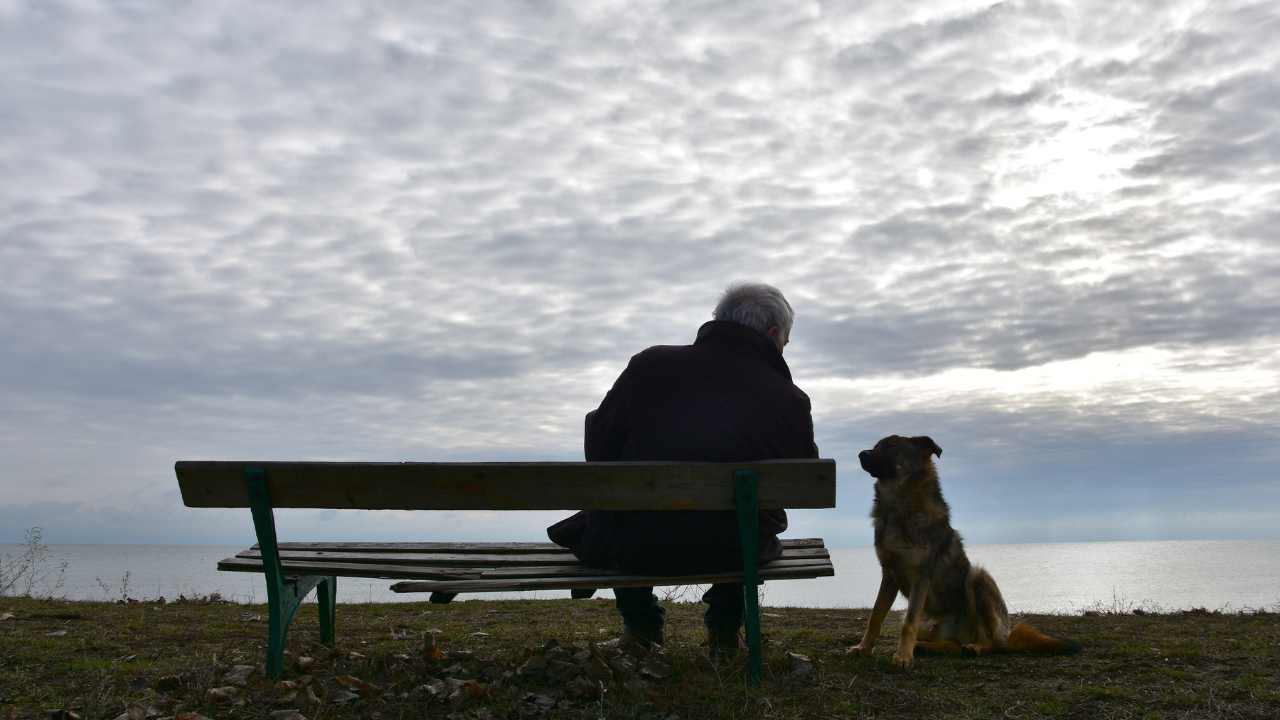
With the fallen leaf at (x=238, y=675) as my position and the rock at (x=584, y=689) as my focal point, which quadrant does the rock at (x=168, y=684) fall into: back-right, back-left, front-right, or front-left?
back-right

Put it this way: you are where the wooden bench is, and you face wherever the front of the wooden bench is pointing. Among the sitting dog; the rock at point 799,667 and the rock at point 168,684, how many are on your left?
1

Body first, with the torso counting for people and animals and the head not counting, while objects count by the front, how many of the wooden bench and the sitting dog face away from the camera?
1

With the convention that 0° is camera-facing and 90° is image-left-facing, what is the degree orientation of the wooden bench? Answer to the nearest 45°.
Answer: approximately 180°

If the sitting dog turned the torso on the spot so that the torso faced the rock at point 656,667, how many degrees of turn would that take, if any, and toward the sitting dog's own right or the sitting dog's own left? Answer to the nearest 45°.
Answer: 0° — it already faces it

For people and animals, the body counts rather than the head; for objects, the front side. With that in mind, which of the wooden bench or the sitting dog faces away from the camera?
the wooden bench

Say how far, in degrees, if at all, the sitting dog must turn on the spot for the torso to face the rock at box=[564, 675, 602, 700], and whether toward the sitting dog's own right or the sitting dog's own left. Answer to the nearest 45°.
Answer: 0° — it already faces it
